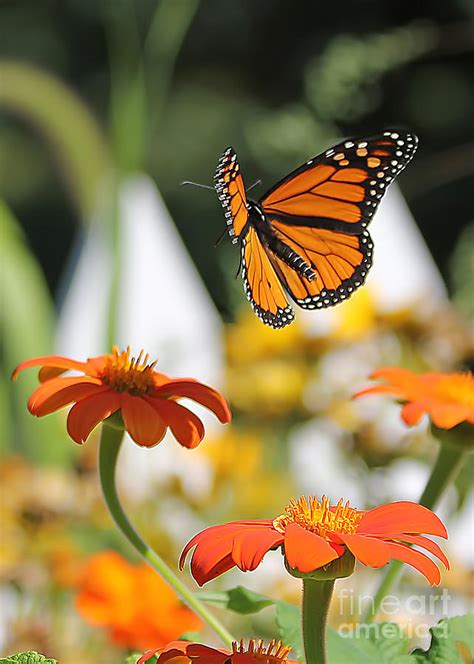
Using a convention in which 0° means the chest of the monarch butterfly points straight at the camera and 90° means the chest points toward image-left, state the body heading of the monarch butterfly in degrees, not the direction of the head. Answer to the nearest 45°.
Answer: approximately 135°
